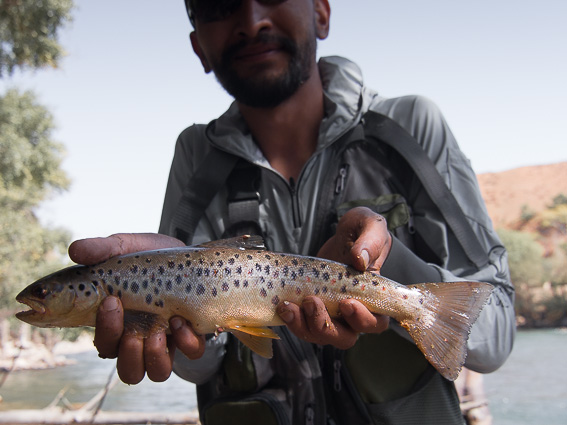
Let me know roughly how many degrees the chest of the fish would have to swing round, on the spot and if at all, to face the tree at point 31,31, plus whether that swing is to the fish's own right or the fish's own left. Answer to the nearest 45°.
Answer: approximately 90° to the fish's own right

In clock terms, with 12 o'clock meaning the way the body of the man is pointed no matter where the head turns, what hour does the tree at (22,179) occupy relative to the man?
The tree is roughly at 5 o'clock from the man.

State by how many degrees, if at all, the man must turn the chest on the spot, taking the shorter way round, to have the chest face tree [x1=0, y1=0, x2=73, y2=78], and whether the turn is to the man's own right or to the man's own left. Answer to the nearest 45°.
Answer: approximately 135° to the man's own right

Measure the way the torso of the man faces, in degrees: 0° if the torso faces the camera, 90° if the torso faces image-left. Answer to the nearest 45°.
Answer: approximately 0°

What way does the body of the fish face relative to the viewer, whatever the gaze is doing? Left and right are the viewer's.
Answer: facing to the left of the viewer
